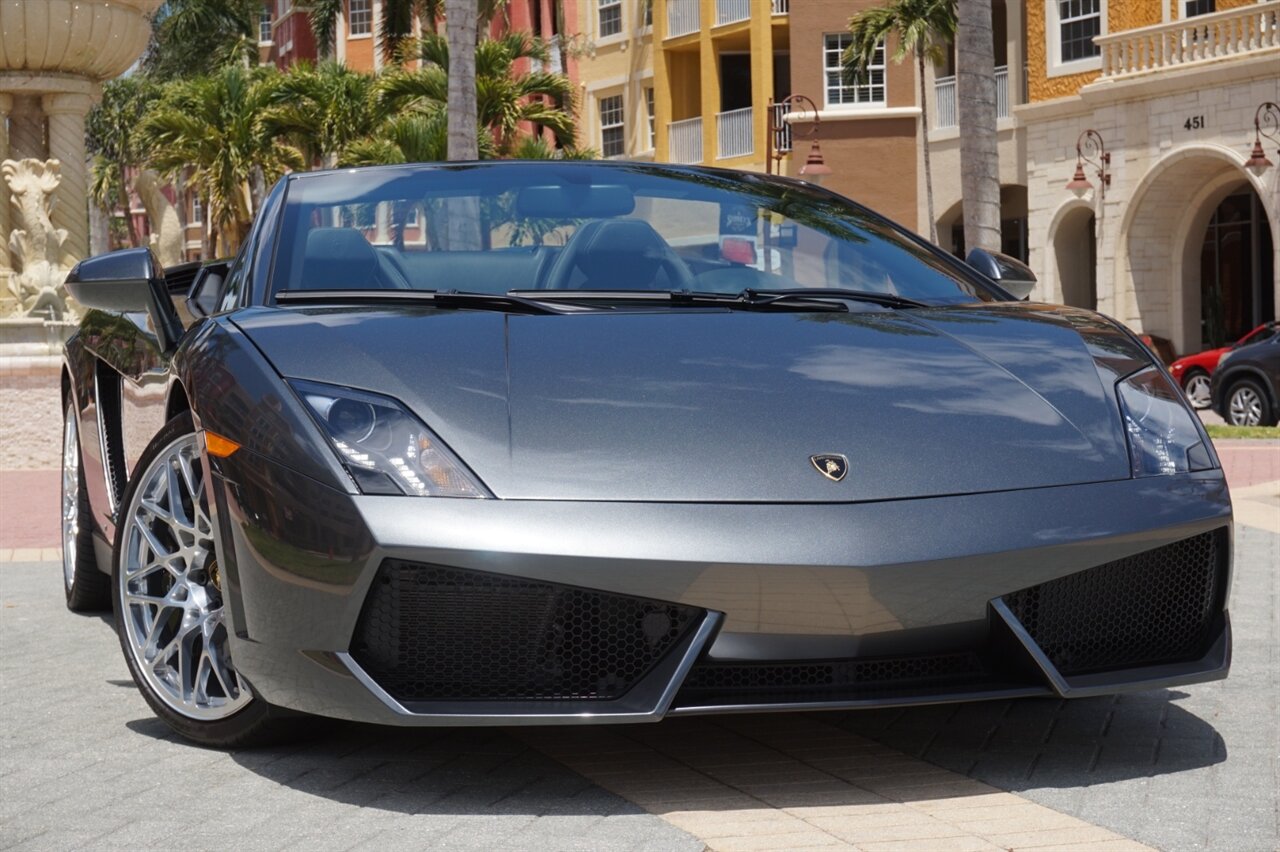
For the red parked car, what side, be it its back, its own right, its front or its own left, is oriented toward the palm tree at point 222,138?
front

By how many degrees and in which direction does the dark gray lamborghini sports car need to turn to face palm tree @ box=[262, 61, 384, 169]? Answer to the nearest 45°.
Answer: approximately 135° to its left

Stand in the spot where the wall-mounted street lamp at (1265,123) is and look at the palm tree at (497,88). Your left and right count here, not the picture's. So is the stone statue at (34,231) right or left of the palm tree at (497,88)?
left

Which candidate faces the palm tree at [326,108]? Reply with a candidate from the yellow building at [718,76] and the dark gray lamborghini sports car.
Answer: the yellow building

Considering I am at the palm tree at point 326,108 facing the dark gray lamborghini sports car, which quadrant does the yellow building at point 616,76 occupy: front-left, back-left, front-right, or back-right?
back-left

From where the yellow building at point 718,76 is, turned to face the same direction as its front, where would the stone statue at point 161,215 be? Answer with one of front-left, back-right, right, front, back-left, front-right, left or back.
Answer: front-right

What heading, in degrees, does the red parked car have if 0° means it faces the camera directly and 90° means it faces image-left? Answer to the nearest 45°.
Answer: approximately 90°

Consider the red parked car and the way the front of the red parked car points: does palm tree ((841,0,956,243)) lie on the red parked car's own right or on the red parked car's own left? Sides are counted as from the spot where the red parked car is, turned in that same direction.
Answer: on the red parked car's own right

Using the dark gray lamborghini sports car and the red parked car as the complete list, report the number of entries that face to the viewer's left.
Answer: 1

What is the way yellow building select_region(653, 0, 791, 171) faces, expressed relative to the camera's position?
facing the viewer and to the left of the viewer

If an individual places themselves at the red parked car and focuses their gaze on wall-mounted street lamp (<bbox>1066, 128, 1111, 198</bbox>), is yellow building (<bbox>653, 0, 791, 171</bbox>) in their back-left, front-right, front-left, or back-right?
front-left
